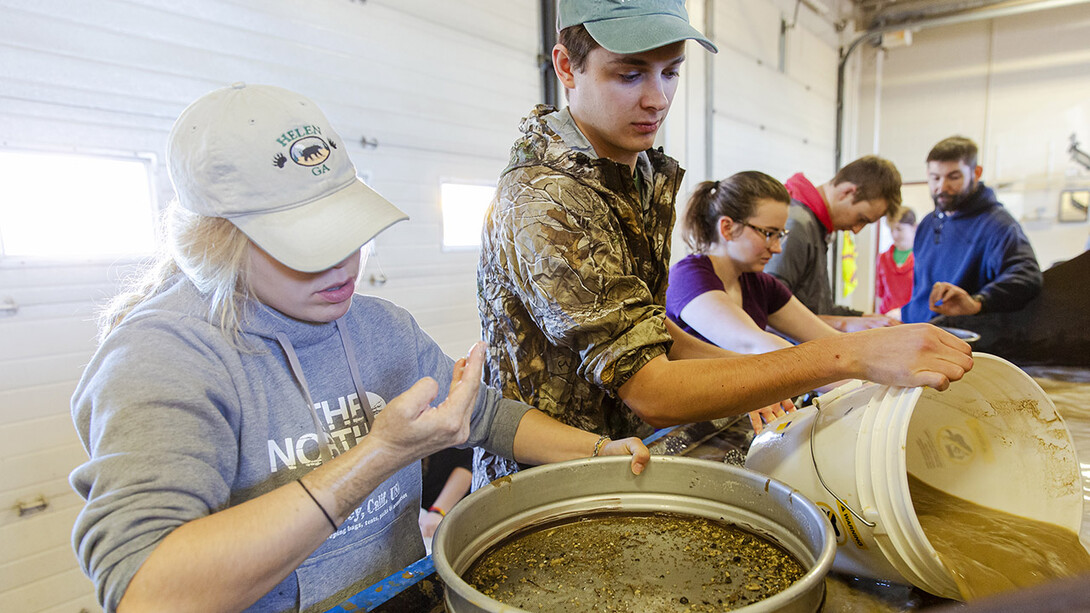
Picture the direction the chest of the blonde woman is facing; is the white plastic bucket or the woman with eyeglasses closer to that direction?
the white plastic bucket

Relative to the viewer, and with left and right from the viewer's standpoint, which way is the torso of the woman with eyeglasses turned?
facing the viewer and to the right of the viewer

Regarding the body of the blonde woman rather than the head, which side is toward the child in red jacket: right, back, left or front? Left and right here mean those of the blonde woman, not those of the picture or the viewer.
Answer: left

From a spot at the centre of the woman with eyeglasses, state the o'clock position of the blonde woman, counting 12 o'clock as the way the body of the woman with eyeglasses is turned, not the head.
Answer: The blonde woman is roughly at 2 o'clock from the woman with eyeglasses.

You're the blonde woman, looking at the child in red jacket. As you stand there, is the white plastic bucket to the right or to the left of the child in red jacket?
right

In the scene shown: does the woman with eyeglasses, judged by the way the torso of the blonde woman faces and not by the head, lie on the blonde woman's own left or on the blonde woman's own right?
on the blonde woman's own left

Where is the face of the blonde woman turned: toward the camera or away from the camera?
toward the camera

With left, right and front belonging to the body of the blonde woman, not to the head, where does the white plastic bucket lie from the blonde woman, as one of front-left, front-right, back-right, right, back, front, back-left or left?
front-left

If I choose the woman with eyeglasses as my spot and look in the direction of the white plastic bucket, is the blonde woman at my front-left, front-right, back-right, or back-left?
front-right

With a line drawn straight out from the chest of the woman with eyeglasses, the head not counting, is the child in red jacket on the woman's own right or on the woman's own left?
on the woman's own left

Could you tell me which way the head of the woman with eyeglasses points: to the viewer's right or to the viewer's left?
to the viewer's right
